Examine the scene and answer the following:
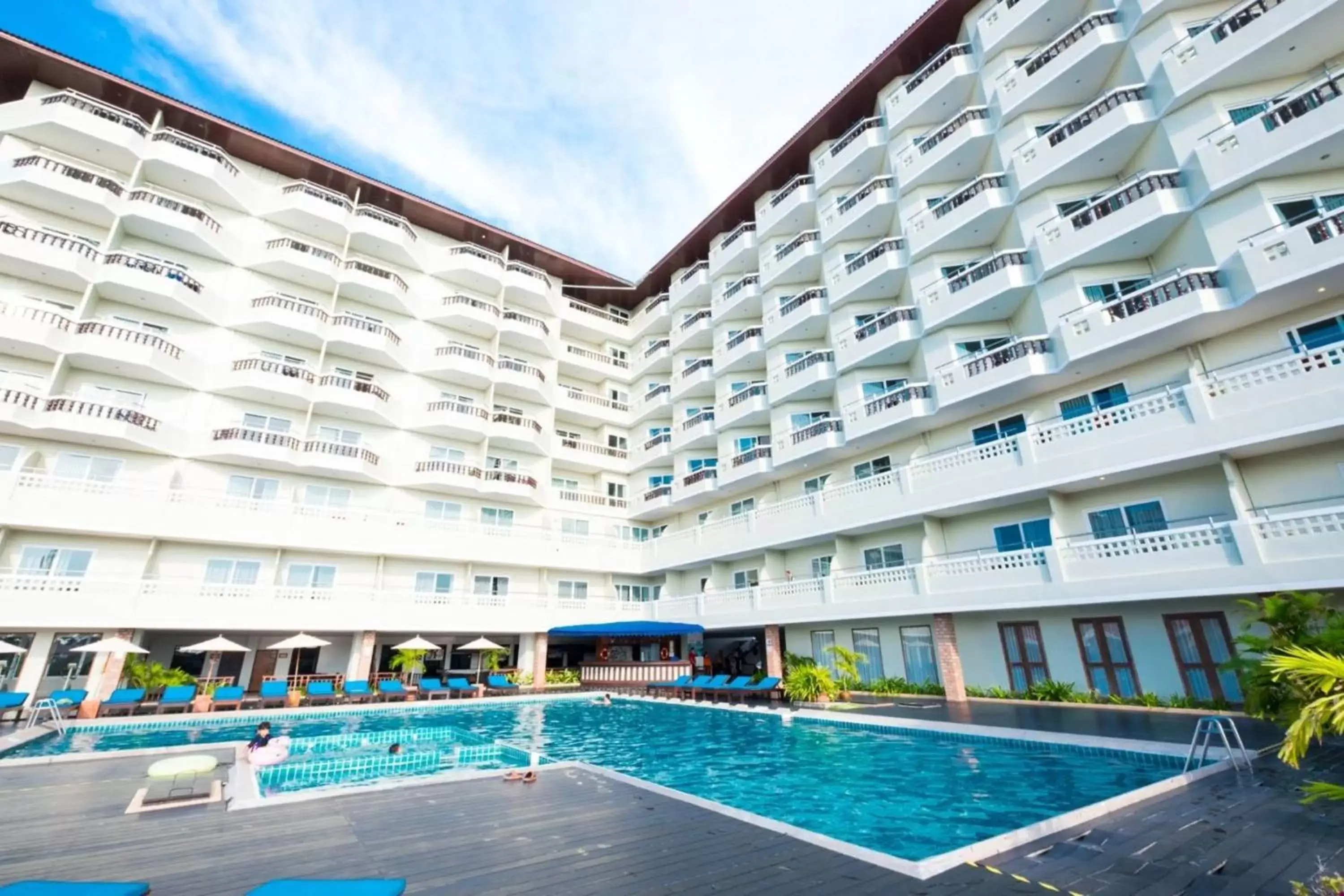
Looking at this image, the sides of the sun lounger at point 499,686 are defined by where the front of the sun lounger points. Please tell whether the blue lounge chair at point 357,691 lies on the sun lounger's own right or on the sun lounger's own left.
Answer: on the sun lounger's own right

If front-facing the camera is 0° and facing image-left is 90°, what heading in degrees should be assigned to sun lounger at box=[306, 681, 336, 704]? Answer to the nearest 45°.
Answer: approximately 0°

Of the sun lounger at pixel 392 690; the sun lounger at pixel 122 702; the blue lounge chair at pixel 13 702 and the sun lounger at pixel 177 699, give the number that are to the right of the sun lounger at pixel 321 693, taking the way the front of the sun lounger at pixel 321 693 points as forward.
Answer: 3

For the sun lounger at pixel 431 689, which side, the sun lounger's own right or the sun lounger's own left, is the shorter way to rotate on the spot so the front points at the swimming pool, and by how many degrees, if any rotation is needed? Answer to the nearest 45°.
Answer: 0° — it already faces it

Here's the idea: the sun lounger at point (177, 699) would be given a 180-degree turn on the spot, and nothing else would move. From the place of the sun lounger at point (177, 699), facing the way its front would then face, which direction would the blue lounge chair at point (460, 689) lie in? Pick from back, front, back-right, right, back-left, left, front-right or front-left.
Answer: front-right

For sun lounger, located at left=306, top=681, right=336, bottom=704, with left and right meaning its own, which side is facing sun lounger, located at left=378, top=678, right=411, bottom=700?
left

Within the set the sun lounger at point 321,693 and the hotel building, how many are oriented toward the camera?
2

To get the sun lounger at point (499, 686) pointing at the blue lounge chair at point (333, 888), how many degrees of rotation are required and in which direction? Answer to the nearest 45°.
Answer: approximately 45° to its right

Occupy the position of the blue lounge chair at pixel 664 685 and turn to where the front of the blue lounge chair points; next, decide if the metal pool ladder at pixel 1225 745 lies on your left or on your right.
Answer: on your left
